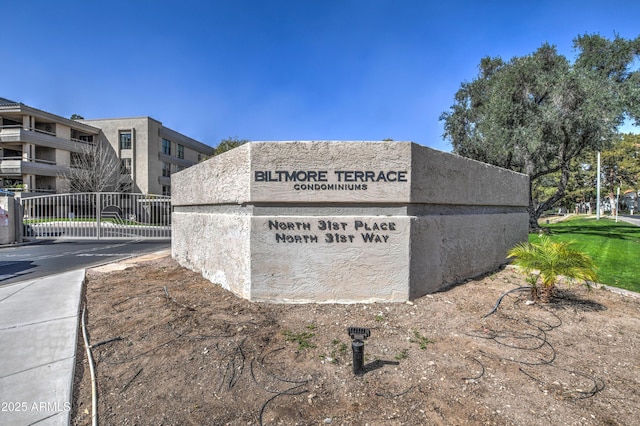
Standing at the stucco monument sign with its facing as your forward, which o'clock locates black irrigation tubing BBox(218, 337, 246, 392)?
The black irrigation tubing is roughly at 1 o'clock from the stucco monument sign.

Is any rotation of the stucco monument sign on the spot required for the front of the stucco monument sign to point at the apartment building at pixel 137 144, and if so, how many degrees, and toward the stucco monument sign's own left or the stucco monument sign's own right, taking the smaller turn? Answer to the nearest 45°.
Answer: approximately 135° to the stucco monument sign's own right

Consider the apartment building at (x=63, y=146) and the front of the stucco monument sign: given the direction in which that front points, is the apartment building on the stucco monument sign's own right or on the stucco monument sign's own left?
on the stucco monument sign's own right

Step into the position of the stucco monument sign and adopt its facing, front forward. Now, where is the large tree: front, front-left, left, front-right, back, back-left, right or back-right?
back-left

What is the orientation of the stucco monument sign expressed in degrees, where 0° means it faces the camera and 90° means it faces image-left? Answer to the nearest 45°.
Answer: approximately 0°

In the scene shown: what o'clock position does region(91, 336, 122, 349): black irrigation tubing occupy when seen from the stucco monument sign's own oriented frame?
The black irrigation tubing is roughly at 2 o'clock from the stucco monument sign.

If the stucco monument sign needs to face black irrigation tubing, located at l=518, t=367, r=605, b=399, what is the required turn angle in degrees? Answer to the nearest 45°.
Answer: approximately 45° to its left

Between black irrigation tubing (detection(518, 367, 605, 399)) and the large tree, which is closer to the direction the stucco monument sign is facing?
the black irrigation tubing

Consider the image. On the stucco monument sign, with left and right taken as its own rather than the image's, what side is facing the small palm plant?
left

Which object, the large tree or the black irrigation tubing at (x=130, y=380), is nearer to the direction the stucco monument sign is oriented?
the black irrigation tubing
